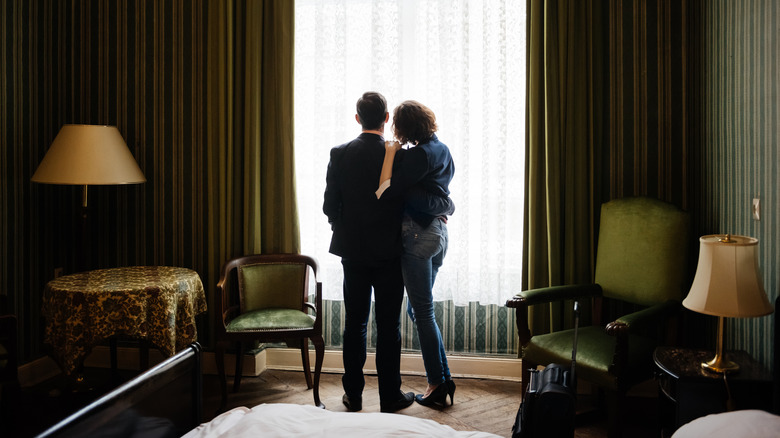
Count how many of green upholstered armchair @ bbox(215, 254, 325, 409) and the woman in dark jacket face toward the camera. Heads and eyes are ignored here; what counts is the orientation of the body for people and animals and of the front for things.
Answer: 1

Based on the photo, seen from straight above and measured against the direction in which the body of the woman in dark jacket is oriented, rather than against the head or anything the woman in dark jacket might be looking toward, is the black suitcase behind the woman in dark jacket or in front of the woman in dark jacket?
behind

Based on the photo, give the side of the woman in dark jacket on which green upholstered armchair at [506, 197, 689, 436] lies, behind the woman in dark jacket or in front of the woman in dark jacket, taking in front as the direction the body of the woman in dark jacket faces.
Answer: behind

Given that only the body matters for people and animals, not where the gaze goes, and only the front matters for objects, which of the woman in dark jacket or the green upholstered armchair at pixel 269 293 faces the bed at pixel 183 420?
the green upholstered armchair

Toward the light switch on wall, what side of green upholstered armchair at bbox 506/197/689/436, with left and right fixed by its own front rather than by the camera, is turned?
back

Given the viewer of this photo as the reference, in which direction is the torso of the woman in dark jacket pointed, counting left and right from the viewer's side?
facing away from the viewer and to the left of the viewer

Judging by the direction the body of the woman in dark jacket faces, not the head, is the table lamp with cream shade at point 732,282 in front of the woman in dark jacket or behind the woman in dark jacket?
behind

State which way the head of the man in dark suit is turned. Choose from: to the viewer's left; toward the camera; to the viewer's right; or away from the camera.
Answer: away from the camera

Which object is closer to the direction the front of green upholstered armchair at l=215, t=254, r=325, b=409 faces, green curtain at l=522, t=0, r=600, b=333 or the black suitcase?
the black suitcase

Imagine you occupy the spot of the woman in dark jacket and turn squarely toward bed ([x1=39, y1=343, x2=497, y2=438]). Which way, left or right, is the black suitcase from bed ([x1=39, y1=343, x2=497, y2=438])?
left

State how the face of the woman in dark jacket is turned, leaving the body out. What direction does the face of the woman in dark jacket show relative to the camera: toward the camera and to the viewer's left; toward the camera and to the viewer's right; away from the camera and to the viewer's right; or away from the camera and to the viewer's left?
away from the camera and to the viewer's left

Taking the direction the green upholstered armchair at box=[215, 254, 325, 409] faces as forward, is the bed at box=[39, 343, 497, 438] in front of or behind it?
in front

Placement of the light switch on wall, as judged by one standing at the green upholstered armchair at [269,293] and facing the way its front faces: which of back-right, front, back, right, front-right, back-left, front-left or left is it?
front-left

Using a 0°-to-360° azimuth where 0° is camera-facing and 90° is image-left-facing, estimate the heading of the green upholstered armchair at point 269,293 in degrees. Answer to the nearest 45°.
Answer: approximately 0°
